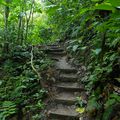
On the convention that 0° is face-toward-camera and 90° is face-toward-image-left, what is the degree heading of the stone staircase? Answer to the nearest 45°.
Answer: approximately 0°
